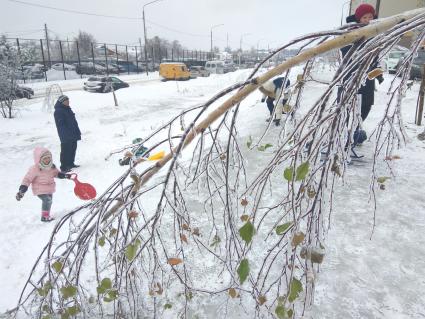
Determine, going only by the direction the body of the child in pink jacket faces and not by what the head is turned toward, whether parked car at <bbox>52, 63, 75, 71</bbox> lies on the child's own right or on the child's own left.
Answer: on the child's own left

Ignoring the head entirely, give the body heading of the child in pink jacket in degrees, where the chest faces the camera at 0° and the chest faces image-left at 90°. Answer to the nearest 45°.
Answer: approximately 315°

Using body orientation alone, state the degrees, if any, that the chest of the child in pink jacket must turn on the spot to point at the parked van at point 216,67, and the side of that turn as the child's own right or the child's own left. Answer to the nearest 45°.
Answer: approximately 90° to the child's own left

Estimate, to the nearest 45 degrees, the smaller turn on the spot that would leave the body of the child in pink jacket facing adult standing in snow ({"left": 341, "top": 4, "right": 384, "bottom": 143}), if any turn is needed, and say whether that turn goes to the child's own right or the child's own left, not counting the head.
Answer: approximately 45° to the child's own left

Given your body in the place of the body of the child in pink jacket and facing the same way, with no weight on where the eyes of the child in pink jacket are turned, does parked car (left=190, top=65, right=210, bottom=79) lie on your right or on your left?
on your left

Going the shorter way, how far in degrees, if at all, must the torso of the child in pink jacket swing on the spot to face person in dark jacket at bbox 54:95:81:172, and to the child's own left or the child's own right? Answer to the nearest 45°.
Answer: approximately 135° to the child's own left

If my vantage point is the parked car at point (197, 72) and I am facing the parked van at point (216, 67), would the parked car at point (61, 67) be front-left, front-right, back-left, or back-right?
back-left

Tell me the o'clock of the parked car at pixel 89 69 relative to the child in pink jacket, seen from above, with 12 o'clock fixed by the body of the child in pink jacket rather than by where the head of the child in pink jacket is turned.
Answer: The parked car is roughly at 8 o'clock from the child in pink jacket.
